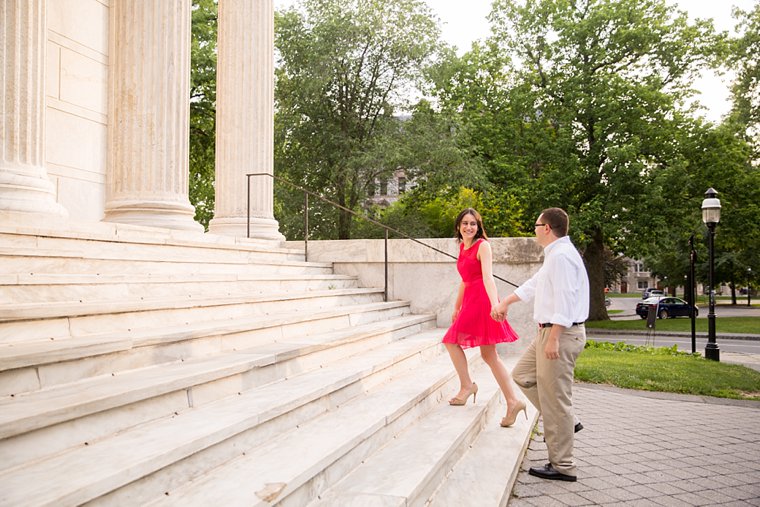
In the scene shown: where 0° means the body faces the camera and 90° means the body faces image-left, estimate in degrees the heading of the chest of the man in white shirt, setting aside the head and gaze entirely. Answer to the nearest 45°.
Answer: approximately 90°

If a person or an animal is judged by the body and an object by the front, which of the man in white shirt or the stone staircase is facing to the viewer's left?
the man in white shirt

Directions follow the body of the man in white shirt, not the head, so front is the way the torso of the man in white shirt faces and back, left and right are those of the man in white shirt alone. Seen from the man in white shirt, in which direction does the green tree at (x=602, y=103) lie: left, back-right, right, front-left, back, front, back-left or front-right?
right

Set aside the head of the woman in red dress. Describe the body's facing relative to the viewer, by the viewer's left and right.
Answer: facing the viewer and to the left of the viewer

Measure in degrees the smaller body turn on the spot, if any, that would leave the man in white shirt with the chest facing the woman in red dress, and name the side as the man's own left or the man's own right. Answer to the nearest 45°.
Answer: approximately 45° to the man's own right

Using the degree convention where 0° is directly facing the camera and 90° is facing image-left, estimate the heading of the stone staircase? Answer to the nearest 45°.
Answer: approximately 315°

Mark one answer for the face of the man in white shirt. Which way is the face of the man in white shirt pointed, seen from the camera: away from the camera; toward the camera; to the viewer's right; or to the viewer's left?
to the viewer's left

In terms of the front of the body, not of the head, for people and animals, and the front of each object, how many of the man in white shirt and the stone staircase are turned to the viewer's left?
1

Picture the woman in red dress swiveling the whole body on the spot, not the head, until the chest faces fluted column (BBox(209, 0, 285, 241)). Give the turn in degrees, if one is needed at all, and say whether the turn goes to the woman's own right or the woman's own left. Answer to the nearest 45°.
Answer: approximately 90° to the woman's own right

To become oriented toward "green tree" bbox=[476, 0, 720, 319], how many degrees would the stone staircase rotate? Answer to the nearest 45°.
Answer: approximately 90° to its left
